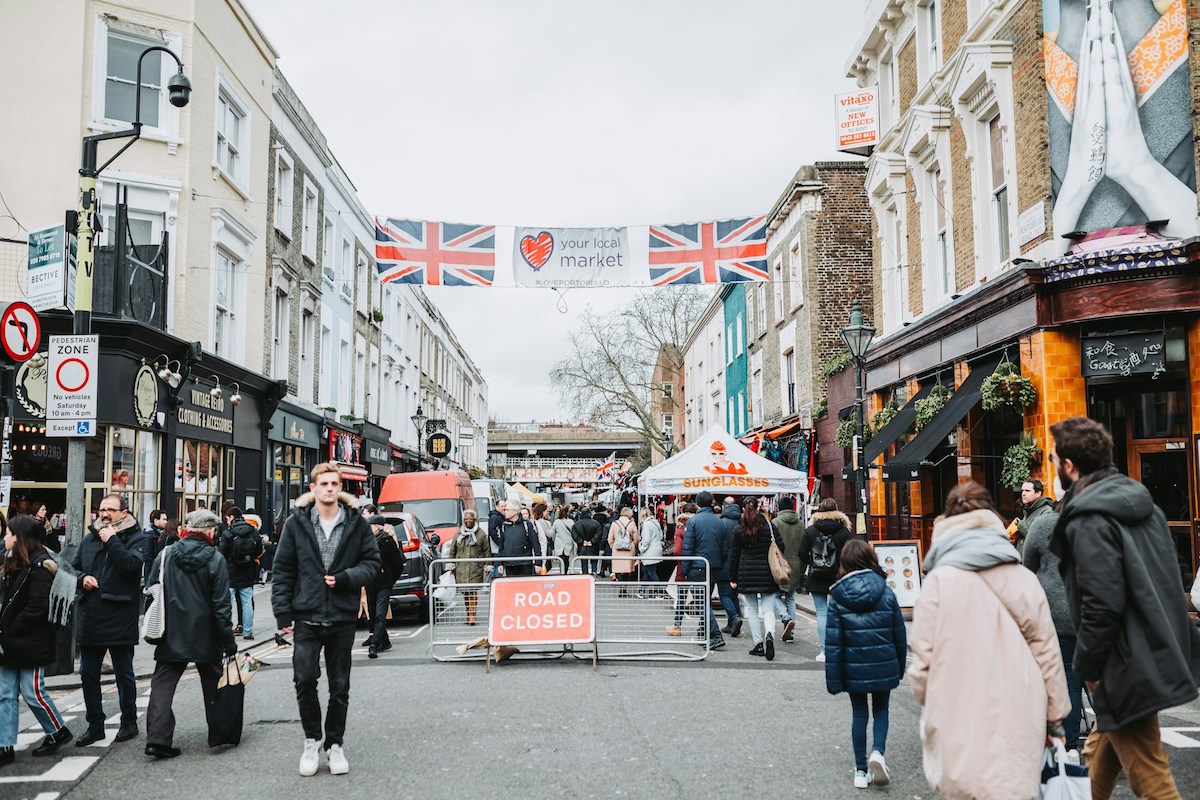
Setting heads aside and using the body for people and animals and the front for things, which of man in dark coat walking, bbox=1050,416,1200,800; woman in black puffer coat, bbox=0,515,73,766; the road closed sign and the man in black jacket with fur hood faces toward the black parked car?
the man in dark coat walking

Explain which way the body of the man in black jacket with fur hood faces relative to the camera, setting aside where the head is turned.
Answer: toward the camera

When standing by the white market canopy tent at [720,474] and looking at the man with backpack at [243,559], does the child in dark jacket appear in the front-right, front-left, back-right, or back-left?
front-left

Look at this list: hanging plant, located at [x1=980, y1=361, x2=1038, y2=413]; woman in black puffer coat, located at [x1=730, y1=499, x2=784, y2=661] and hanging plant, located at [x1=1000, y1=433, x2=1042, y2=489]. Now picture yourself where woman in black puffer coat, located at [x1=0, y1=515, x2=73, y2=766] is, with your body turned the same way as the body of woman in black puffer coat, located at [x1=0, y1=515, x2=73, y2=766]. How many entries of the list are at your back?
3

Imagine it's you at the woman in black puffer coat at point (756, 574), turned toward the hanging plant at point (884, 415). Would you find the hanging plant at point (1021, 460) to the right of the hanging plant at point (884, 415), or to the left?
right

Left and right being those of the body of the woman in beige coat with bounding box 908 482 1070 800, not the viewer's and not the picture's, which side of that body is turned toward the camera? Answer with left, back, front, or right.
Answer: back

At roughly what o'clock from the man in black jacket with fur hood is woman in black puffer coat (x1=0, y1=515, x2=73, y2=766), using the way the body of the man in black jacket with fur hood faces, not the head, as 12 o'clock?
The woman in black puffer coat is roughly at 4 o'clock from the man in black jacket with fur hood.

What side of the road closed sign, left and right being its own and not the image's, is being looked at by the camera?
front

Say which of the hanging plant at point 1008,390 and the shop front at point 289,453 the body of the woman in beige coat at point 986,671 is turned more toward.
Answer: the hanging plant

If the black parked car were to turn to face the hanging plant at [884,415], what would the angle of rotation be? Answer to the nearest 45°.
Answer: approximately 90° to its right

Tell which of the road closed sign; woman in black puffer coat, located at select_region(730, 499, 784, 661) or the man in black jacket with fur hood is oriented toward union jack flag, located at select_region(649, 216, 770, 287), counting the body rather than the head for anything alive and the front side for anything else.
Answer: the woman in black puffer coat

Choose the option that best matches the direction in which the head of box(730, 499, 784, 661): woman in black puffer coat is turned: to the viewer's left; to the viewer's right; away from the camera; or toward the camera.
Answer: away from the camera

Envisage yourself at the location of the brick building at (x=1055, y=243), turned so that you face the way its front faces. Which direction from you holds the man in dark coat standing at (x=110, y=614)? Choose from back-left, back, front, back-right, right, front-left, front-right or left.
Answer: front

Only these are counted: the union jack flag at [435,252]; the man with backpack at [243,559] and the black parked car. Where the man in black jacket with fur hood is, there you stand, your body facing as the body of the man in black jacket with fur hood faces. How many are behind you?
3

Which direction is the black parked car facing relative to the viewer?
away from the camera

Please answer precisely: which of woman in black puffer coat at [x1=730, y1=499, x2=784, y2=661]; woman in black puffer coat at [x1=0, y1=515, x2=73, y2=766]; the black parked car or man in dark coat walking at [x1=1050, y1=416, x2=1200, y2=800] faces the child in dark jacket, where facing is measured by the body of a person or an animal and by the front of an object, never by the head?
the man in dark coat walking

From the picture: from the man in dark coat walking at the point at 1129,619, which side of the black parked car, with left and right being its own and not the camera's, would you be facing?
back

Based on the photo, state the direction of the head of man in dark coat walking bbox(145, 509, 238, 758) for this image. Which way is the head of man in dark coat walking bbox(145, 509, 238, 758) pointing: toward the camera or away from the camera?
away from the camera

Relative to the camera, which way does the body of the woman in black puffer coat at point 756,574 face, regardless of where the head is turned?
away from the camera

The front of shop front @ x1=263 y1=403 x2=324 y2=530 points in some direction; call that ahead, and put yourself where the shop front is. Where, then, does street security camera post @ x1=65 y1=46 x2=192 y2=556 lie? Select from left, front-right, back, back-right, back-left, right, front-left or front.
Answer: front-right
